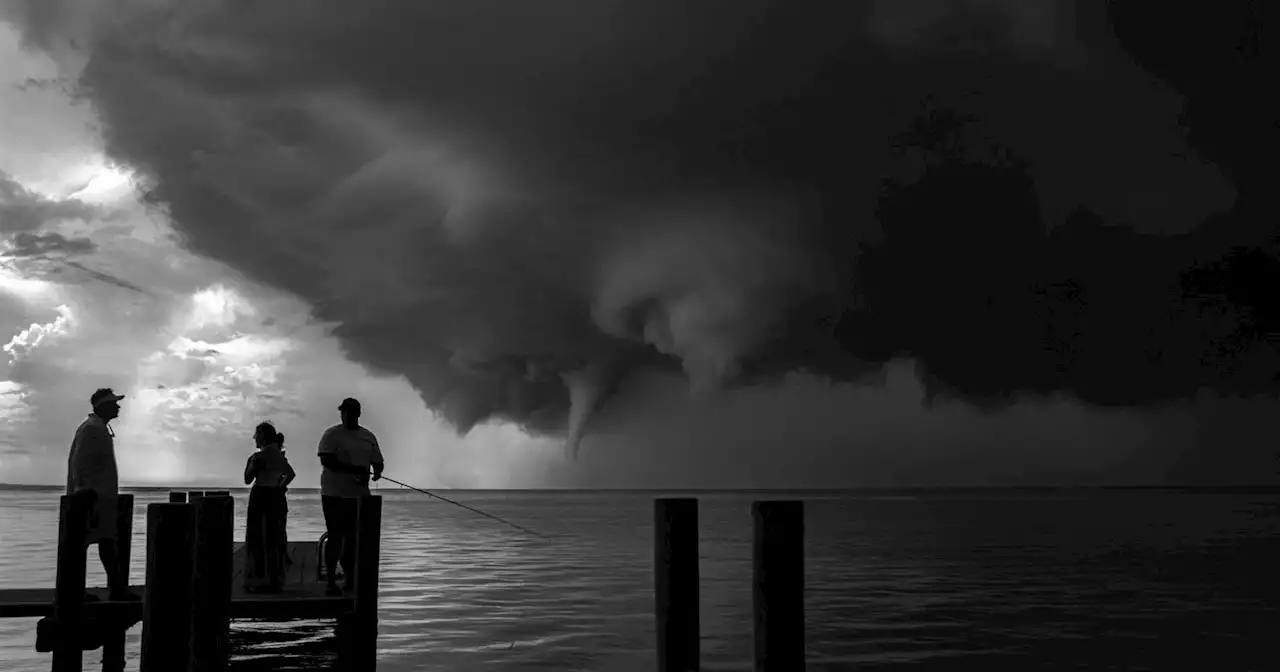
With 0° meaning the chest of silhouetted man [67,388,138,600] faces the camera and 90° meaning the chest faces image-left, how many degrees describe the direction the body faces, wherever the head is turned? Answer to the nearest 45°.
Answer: approximately 270°

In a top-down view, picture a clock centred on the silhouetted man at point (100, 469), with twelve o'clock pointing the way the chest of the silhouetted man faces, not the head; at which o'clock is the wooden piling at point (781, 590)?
The wooden piling is roughly at 2 o'clock from the silhouetted man.

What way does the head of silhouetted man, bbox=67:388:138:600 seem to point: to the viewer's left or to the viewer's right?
to the viewer's right

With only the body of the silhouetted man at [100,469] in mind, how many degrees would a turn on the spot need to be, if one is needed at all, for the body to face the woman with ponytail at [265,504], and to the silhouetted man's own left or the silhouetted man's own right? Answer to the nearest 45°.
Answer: approximately 45° to the silhouetted man's own left

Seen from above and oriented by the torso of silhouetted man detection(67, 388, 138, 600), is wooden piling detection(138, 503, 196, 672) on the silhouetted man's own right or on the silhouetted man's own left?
on the silhouetted man's own right

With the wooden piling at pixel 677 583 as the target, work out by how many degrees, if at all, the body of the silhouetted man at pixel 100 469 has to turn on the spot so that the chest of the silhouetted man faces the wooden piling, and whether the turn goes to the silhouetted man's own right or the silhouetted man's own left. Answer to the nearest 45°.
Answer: approximately 45° to the silhouetted man's own right

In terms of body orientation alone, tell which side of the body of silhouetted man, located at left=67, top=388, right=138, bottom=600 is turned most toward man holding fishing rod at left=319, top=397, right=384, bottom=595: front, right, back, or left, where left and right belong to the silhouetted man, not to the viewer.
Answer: front
